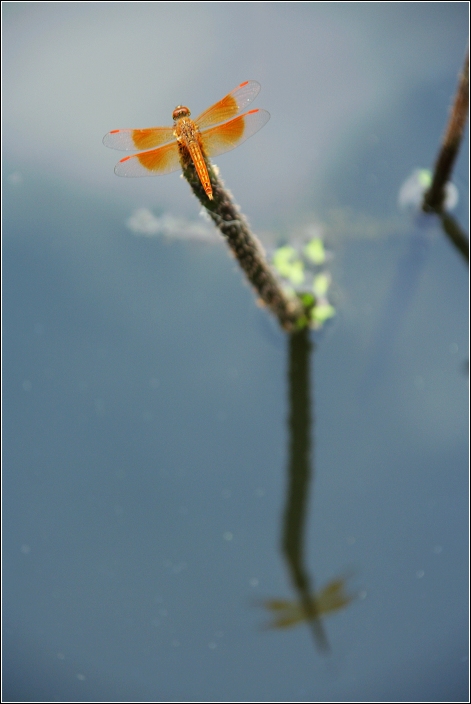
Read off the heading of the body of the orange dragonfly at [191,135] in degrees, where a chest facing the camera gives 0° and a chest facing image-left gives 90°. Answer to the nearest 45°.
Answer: approximately 180°
